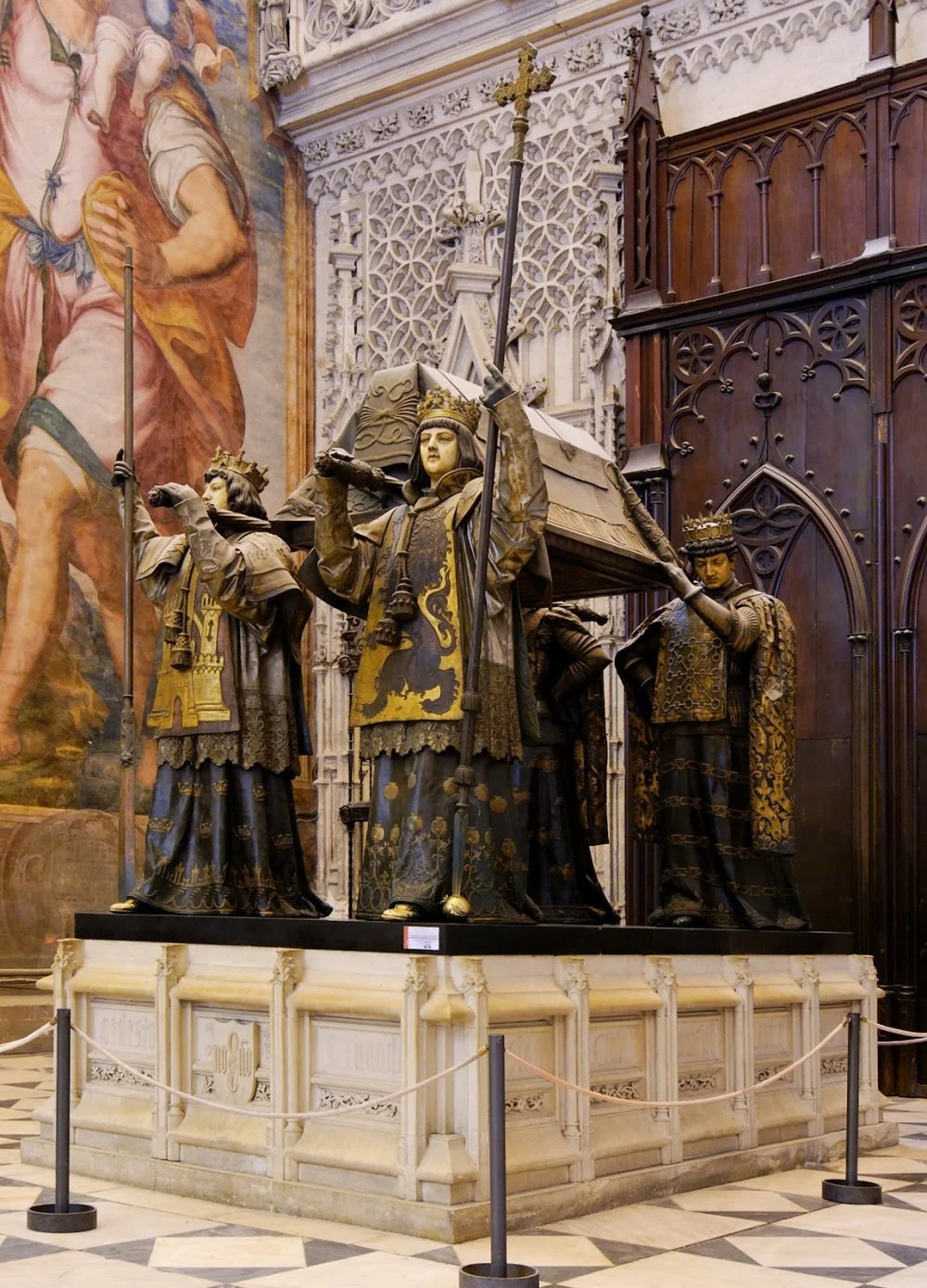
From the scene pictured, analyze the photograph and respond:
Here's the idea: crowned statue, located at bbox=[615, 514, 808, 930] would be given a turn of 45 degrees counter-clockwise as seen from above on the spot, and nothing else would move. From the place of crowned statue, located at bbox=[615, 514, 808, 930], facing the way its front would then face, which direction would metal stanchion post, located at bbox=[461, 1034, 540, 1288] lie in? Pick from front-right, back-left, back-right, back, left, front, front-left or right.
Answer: front

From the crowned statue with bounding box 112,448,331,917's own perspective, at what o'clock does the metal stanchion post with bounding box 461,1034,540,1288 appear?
The metal stanchion post is roughly at 10 o'clock from the crowned statue.

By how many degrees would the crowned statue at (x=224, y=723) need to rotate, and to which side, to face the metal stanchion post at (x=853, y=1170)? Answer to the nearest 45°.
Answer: approximately 90° to its left

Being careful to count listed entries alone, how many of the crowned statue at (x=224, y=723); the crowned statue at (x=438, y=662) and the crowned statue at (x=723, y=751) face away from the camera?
0

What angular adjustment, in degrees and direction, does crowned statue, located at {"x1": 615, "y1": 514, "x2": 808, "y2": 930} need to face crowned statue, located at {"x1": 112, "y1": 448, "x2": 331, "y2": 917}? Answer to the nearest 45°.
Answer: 0° — it already faces it

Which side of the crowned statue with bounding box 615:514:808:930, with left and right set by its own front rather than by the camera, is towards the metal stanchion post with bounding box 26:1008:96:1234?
front

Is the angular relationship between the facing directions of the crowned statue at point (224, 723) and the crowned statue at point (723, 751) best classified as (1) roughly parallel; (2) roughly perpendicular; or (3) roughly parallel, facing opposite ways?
roughly parallel

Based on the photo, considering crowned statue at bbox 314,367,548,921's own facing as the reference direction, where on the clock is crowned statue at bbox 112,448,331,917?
crowned statue at bbox 112,448,331,917 is roughly at 3 o'clock from crowned statue at bbox 314,367,548,921.

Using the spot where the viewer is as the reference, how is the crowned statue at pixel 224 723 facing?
facing the viewer and to the left of the viewer

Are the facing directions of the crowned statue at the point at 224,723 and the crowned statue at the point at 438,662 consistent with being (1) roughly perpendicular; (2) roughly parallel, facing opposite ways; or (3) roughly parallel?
roughly parallel

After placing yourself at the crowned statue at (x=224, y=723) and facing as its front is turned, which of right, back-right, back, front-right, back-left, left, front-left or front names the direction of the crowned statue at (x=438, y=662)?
left

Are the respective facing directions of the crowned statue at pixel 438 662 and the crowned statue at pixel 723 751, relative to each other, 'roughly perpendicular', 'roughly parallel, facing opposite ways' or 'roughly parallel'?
roughly parallel

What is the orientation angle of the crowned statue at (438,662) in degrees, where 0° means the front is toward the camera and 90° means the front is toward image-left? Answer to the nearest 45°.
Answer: approximately 45°
